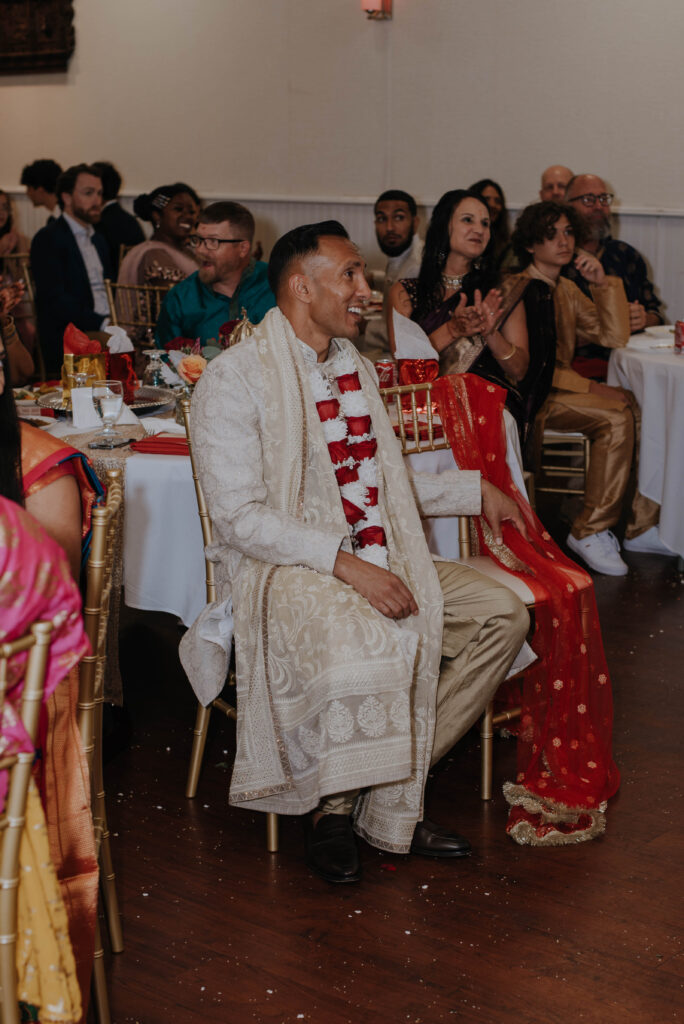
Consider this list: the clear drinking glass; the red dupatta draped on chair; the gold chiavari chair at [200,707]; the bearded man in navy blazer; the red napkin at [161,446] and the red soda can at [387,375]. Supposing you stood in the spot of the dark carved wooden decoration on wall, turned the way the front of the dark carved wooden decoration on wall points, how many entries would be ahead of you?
6

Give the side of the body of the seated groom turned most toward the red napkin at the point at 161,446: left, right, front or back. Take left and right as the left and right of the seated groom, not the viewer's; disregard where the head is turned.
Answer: back

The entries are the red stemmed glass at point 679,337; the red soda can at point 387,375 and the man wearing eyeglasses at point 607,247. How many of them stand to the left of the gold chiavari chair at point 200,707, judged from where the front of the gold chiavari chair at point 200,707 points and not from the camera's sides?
3

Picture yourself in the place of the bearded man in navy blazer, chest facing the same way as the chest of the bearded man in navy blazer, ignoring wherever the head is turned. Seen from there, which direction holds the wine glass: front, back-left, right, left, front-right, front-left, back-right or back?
front-right

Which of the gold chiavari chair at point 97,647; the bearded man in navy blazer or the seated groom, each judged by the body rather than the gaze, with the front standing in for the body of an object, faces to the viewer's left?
the gold chiavari chair

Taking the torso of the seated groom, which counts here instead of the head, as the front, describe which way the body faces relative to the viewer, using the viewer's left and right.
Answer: facing the viewer and to the right of the viewer

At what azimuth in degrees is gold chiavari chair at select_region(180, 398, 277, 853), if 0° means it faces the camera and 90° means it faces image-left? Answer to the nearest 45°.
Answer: approximately 315°

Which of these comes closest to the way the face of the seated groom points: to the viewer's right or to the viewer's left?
to the viewer's right

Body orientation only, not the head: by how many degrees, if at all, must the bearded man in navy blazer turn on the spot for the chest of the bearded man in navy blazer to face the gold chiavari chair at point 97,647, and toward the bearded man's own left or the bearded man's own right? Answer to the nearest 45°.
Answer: approximately 45° to the bearded man's own right

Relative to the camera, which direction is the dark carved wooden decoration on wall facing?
toward the camera

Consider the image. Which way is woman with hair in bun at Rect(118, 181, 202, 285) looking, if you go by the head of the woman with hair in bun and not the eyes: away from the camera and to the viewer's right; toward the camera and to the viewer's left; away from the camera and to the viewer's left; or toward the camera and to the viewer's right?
toward the camera and to the viewer's right

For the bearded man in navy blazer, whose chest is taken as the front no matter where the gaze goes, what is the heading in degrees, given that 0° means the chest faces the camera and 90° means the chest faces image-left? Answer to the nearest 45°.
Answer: approximately 315°

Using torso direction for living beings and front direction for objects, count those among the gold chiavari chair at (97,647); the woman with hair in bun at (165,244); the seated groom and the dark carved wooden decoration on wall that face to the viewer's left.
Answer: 1

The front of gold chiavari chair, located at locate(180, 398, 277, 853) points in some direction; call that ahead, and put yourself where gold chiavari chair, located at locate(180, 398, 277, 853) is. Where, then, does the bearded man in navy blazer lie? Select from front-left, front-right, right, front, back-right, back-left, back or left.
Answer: back-left
